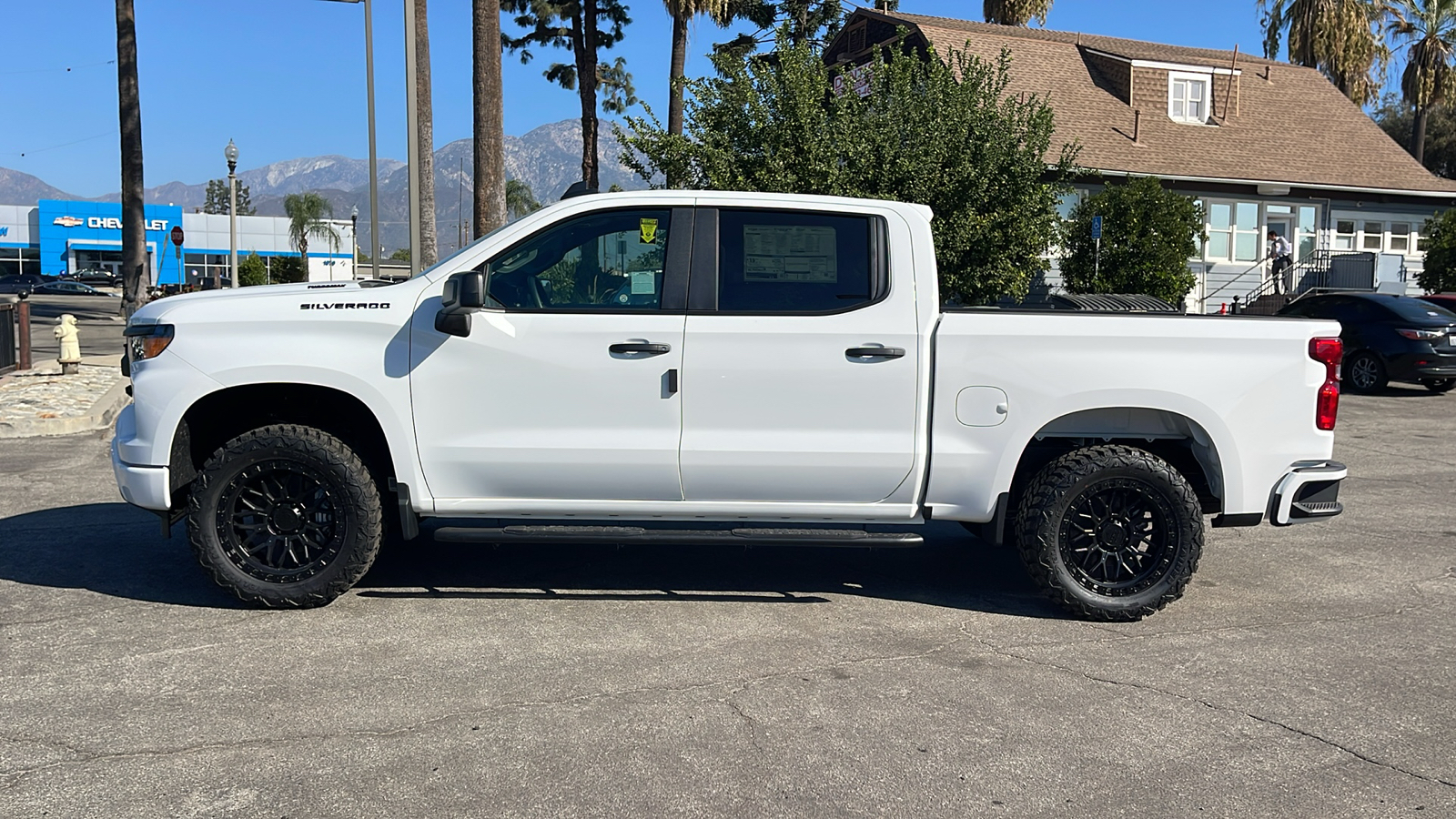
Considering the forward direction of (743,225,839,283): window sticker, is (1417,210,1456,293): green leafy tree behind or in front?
behind

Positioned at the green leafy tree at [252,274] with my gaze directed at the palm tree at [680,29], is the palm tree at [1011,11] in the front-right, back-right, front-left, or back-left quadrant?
front-left

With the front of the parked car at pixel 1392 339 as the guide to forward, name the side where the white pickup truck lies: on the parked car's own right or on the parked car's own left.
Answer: on the parked car's own left

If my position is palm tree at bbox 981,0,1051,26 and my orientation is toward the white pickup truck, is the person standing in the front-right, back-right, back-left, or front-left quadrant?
front-left

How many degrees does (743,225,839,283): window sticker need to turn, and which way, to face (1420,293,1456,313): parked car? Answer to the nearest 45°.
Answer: approximately 135° to its left

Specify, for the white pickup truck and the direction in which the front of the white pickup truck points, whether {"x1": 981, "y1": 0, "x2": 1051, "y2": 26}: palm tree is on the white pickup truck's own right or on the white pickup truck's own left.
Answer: on the white pickup truck's own right

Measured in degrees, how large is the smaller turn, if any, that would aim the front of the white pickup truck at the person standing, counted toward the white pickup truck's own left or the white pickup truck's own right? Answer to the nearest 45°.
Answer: approximately 135° to the white pickup truck's own right

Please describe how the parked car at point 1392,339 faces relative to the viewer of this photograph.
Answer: facing away from the viewer and to the left of the viewer

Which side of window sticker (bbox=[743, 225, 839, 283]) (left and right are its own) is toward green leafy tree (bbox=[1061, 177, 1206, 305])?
back

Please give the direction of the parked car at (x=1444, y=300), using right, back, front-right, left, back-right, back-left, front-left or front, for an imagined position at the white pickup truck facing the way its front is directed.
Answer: back-right

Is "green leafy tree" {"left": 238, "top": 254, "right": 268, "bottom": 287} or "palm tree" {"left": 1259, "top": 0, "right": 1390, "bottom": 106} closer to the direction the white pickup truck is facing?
the green leafy tree

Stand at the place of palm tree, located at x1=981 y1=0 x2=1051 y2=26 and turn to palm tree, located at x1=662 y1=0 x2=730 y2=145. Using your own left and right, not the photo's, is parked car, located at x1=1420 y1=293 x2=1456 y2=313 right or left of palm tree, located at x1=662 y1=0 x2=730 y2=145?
left

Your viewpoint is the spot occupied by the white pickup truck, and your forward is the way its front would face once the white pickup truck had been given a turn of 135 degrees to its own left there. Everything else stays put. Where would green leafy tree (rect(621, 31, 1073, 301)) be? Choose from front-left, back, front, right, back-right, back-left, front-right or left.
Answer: back-left

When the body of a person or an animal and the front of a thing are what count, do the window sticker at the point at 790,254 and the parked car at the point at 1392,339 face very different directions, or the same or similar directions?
very different directions

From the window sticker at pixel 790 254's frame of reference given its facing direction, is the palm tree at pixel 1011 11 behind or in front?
behind

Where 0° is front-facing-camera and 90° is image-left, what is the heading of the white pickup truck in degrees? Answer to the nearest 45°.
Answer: approximately 90°

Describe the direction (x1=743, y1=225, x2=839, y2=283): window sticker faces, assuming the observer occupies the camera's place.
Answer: facing the viewer

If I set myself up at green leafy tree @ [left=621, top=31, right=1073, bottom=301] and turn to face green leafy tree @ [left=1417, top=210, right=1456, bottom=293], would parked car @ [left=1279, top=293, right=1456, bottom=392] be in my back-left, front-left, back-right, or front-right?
front-right
